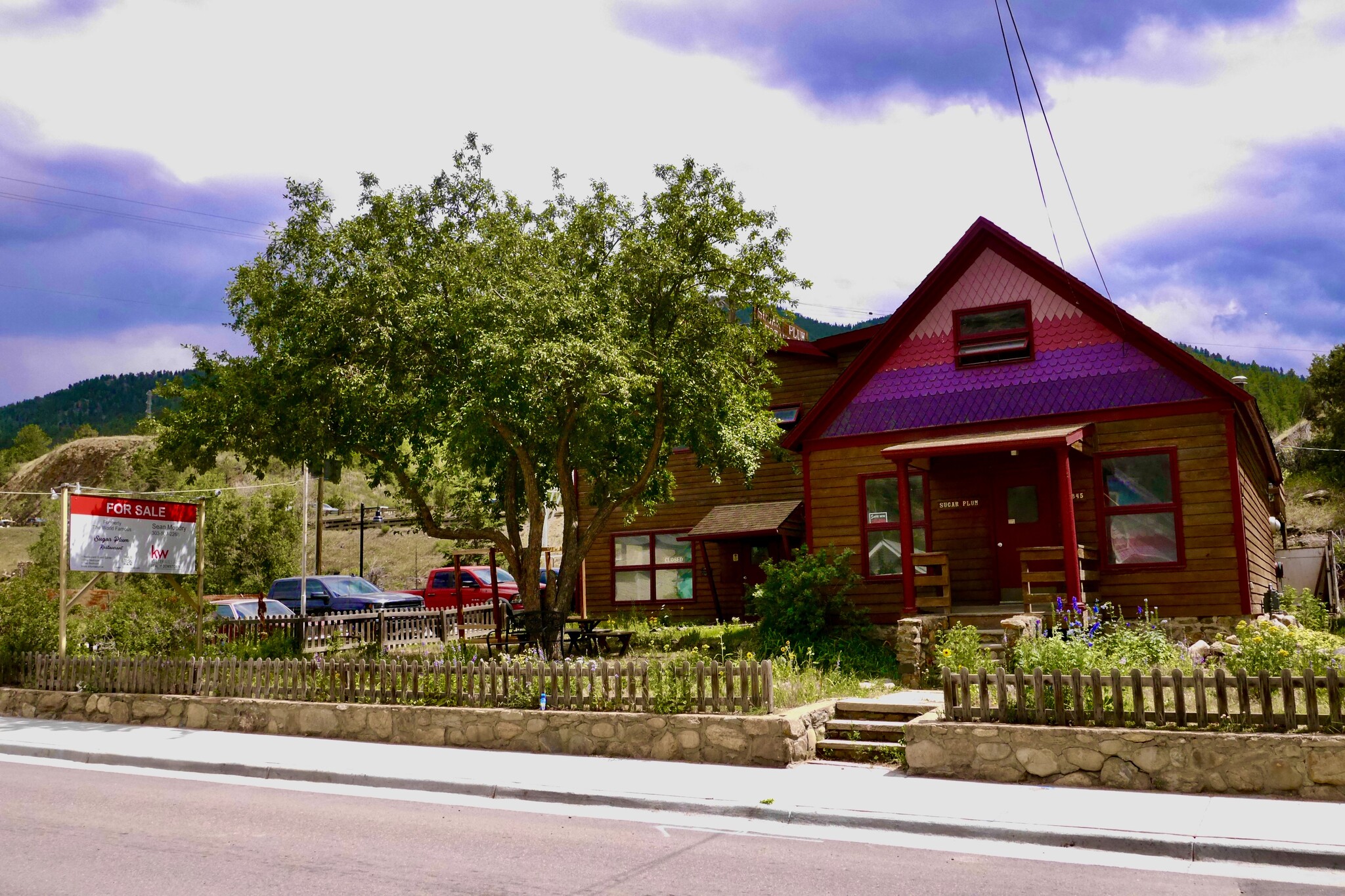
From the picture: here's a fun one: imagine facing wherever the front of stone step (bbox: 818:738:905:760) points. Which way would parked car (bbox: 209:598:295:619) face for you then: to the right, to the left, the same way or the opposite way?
to the left

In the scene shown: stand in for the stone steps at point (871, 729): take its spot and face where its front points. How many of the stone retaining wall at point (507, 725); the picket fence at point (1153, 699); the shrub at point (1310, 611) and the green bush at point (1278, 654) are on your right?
1

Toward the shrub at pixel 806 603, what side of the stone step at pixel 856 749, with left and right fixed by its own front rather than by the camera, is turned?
back

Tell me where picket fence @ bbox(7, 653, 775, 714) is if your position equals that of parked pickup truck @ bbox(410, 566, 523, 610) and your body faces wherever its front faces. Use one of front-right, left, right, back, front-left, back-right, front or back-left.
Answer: front-right

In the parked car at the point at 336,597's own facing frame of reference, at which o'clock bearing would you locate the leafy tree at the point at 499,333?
The leafy tree is roughly at 1 o'clock from the parked car.

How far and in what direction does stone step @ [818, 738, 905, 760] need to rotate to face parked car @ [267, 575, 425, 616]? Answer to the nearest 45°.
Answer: approximately 135° to its right

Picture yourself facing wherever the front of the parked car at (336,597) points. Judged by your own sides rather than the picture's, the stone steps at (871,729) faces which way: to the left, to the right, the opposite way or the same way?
to the right

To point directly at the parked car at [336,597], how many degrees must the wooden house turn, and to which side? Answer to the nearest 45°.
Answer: approximately 135° to its right

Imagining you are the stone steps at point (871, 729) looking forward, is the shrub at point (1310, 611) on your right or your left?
on your left

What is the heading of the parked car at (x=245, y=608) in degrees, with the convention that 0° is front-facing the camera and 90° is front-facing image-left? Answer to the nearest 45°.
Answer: approximately 315°

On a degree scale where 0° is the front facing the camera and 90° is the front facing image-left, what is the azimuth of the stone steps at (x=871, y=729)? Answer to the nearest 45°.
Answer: approximately 0°
